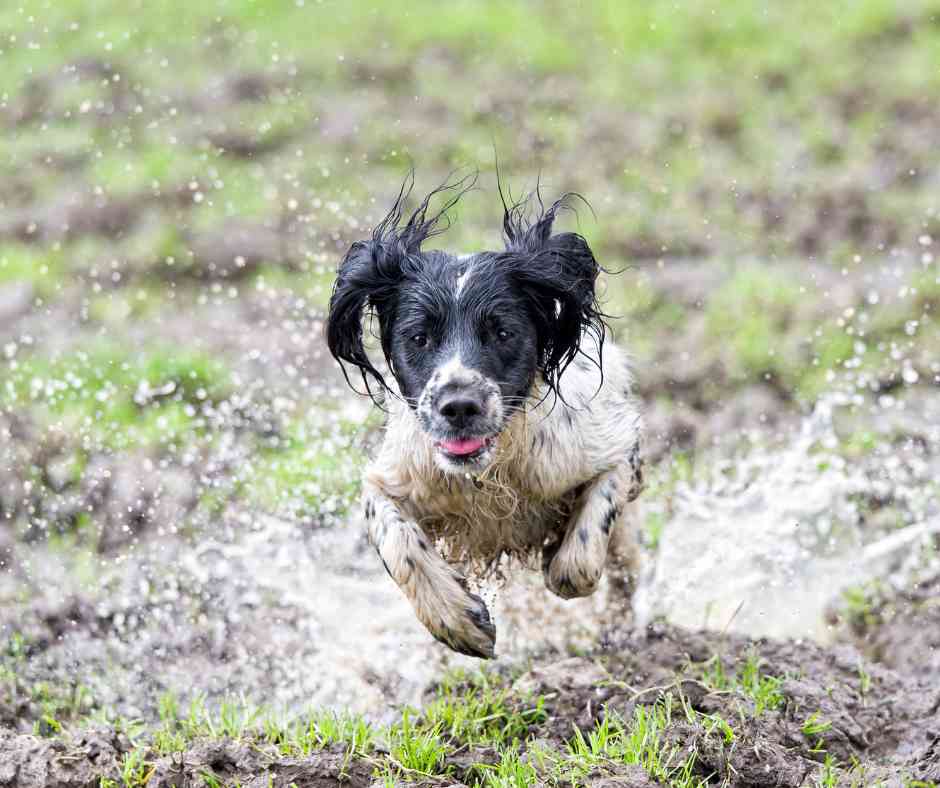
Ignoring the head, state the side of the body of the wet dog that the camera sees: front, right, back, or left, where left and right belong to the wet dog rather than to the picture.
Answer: front
